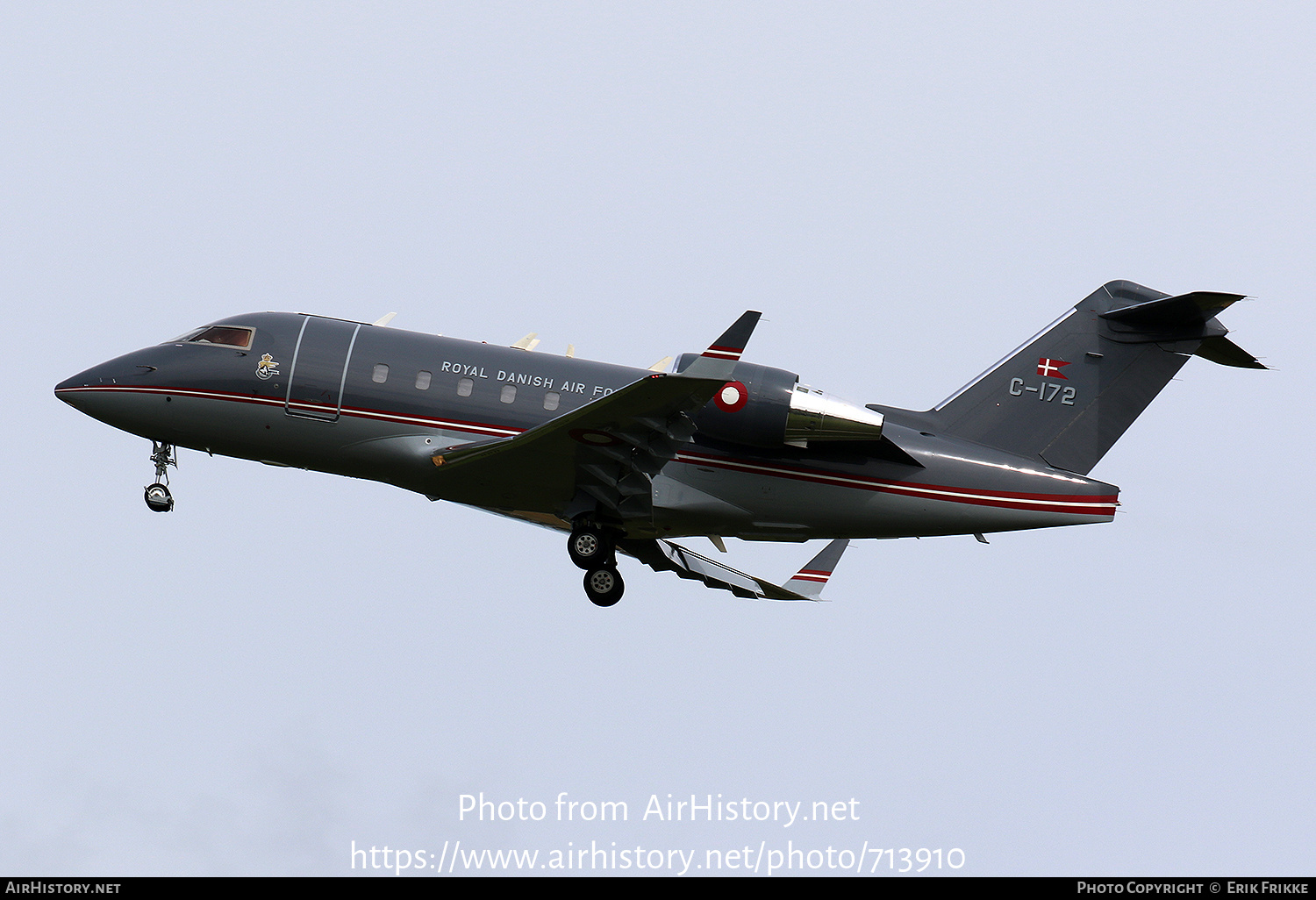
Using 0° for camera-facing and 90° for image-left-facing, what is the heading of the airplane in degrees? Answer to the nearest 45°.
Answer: approximately 90°
